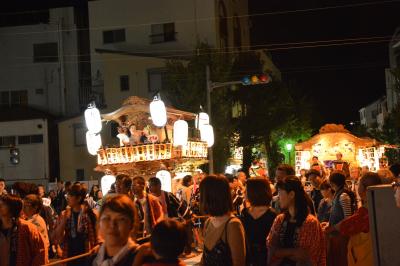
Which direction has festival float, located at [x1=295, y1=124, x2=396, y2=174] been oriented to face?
toward the camera

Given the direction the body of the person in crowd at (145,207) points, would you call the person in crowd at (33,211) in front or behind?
in front

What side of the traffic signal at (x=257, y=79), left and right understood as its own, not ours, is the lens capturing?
front

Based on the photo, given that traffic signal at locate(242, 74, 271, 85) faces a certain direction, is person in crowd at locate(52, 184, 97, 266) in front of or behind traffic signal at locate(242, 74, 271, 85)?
in front

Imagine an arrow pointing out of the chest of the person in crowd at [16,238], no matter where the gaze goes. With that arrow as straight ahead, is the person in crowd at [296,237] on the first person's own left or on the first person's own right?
on the first person's own left

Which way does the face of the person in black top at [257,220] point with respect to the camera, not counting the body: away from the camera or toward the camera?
away from the camera

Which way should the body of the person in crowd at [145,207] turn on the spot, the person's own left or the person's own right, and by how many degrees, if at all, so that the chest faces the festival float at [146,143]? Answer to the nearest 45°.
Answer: approximately 135° to the person's own right

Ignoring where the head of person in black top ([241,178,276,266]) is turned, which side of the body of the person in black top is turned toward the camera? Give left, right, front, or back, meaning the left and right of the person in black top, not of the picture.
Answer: back

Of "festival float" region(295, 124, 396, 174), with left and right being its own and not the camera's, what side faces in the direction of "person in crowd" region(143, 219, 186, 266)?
front

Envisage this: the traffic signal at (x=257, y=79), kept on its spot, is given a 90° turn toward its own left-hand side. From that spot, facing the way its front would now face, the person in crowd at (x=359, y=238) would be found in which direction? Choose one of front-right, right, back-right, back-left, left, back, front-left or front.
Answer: right

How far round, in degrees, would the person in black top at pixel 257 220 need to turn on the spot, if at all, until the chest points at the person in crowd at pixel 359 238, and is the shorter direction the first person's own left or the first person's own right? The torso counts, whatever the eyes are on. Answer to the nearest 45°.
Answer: approximately 45° to the first person's own right

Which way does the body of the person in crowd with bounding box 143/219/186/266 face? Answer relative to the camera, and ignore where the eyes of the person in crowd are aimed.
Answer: away from the camera

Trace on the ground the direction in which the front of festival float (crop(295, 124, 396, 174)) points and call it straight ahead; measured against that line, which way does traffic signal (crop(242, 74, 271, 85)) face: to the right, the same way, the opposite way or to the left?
the same way
